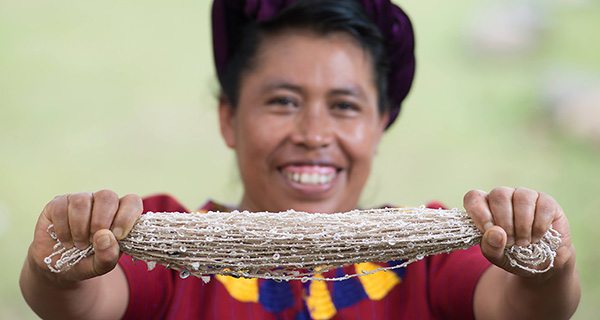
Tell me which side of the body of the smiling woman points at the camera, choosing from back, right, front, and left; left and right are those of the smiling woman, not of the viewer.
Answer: front

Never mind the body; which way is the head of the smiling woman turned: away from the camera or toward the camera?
toward the camera
